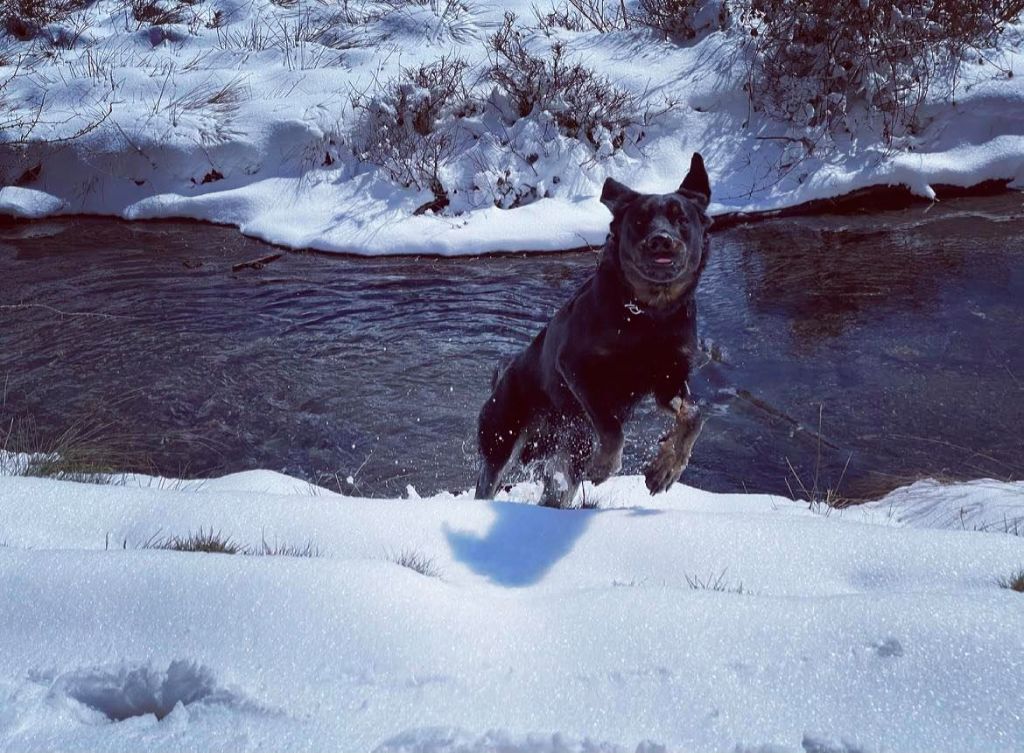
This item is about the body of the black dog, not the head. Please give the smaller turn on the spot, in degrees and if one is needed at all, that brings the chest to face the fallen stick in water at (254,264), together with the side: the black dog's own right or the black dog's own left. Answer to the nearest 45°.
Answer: approximately 180°

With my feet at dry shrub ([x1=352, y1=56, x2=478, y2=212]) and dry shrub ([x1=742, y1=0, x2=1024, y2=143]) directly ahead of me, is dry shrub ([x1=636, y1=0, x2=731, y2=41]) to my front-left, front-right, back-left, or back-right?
front-left

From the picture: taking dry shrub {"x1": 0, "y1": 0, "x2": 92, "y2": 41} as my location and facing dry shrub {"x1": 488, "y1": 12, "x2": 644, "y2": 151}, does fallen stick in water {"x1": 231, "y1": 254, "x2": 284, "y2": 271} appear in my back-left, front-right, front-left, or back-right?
front-right

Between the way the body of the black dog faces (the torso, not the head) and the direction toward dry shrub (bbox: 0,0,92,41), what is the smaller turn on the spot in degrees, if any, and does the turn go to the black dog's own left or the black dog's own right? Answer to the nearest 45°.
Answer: approximately 180°

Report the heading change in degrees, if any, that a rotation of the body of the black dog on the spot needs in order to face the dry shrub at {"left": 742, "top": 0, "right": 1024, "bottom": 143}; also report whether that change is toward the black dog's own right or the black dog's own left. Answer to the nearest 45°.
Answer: approximately 135° to the black dog's own left

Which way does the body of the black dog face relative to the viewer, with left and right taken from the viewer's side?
facing the viewer and to the right of the viewer

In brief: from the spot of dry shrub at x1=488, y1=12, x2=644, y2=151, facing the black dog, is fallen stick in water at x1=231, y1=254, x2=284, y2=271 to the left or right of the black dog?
right

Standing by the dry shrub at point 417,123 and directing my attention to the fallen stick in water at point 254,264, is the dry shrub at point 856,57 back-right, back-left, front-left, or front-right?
back-left

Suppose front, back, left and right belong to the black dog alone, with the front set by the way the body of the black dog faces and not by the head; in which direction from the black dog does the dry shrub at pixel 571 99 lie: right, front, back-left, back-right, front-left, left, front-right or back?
back-left

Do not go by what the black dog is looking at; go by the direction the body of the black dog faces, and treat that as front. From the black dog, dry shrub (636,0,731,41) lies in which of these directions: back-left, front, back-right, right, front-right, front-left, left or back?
back-left
